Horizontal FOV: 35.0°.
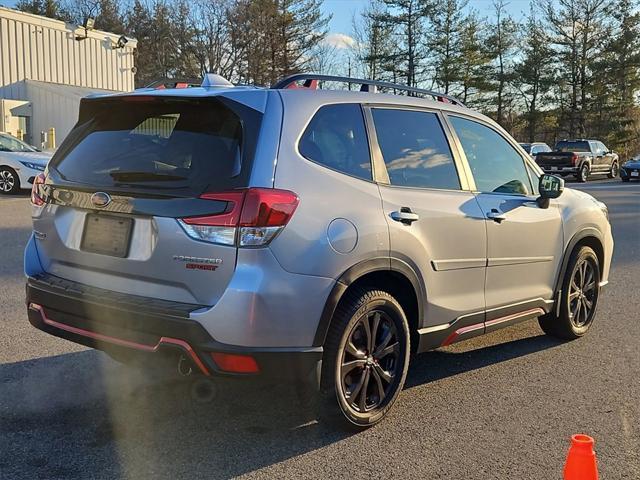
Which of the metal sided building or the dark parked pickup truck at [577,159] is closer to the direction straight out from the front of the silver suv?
the dark parked pickup truck

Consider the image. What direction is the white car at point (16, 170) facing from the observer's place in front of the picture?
facing the viewer and to the right of the viewer

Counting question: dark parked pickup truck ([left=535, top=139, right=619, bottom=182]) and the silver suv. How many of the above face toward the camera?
0

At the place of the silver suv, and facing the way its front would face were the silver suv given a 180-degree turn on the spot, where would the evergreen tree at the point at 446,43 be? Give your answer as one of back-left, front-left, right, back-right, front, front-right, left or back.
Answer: back-right

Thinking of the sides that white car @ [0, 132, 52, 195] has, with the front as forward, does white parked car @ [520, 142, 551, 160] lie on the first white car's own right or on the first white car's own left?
on the first white car's own left

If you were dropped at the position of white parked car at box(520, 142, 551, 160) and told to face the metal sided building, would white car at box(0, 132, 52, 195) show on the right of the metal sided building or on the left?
left

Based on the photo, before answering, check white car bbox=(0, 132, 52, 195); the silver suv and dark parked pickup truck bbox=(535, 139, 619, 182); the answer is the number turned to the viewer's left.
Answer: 0

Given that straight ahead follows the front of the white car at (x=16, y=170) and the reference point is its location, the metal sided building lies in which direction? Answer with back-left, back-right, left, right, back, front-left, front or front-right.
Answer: back-left

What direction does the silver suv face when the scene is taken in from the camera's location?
facing away from the viewer and to the right of the viewer

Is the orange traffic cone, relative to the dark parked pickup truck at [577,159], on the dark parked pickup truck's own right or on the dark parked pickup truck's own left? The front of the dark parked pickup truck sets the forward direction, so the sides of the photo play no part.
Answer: on the dark parked pickup truck's own right

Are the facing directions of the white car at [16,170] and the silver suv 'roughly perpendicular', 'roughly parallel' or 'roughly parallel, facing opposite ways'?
roughly perpendicular

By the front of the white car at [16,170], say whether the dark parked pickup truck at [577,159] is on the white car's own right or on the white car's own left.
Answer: on the white car's own left

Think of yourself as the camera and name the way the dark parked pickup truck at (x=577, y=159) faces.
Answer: facing away from the viewer and to the right of the viewer

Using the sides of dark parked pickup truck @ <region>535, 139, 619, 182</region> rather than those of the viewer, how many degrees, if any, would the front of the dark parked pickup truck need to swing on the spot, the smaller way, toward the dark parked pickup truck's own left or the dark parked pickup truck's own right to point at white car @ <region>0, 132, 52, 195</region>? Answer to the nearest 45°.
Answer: approximately 180°

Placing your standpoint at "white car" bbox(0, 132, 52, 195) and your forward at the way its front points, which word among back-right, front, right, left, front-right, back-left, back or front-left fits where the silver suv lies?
front-right

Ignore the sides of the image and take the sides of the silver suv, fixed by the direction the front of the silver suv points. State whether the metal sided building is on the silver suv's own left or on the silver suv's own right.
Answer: on the silver suv's own left

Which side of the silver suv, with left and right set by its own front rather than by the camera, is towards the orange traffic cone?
right
